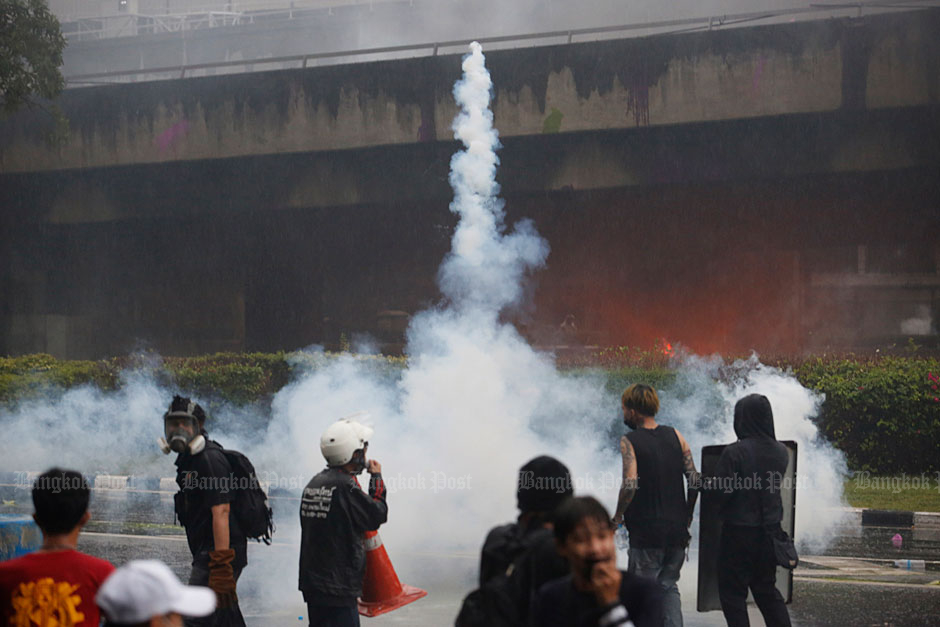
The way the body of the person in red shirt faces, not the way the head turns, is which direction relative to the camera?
away from the camera

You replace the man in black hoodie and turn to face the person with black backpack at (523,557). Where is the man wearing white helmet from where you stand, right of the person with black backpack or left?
right

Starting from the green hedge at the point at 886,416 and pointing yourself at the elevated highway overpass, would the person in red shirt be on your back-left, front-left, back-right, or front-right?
back-left

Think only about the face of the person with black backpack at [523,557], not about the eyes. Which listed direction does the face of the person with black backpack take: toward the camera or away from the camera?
away from the camera

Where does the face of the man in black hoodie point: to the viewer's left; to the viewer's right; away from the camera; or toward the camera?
away from the camera

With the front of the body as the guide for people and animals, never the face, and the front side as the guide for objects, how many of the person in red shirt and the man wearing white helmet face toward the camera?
0

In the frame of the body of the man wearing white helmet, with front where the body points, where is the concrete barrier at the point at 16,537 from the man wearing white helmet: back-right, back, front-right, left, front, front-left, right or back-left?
left

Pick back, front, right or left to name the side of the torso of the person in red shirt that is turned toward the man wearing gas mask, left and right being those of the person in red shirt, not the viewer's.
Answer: front

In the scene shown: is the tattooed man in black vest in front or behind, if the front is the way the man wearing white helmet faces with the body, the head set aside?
in front

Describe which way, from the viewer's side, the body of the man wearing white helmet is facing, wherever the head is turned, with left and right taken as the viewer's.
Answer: facing away from the viewer and to the right of the viewer

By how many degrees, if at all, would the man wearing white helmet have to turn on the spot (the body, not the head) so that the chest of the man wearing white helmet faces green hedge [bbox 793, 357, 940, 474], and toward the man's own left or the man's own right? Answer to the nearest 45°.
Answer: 0° — they already face it

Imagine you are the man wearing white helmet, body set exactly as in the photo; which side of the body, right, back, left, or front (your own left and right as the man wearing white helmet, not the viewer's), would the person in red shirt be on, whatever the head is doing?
back

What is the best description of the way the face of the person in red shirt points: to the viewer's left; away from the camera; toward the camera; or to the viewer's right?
away from the camera

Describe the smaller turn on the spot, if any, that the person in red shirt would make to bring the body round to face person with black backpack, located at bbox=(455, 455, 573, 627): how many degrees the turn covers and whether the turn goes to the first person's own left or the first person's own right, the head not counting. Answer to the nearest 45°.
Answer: approximately 90° to the first person's own right

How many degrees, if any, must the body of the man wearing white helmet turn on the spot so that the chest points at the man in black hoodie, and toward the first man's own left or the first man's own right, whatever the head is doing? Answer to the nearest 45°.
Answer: approximately 45° to the first man's own right
